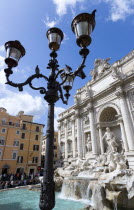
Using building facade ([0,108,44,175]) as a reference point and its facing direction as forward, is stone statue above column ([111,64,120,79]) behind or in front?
in front

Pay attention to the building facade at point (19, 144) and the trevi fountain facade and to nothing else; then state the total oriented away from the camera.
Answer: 0

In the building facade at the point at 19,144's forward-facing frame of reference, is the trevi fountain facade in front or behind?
in front

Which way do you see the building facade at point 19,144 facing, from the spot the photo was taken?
facing the viewer and to the right of the viewer

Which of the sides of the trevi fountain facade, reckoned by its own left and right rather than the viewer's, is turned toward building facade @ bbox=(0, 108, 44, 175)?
right

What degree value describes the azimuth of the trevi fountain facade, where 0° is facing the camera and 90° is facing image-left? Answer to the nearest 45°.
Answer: approximately 45°

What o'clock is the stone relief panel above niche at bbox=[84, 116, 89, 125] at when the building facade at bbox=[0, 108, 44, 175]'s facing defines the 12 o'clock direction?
The stone relief panel above niche is roughly at 12 o'clock from the building facade.
